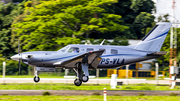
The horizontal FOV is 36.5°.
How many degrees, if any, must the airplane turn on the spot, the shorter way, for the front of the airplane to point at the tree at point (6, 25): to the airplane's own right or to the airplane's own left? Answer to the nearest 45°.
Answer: approximately 45° to the airplane's own right

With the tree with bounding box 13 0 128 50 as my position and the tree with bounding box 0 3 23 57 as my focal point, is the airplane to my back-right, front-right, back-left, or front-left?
back-left

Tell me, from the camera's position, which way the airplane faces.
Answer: facing to the left of the viewer

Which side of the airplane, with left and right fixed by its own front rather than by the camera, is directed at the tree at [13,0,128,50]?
right
